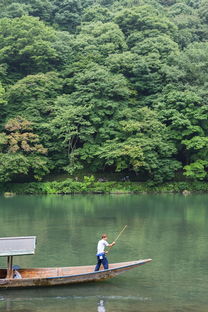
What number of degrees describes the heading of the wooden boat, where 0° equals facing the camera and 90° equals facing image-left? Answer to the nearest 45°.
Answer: approximately 270°

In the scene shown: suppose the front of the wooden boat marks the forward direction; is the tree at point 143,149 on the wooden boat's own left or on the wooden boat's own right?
on the wooden boat's own left

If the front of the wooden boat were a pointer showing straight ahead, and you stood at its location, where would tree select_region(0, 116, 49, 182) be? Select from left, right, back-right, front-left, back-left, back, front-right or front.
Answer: left
